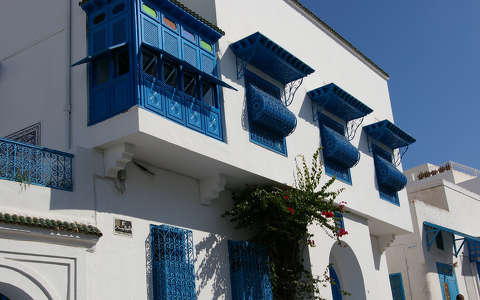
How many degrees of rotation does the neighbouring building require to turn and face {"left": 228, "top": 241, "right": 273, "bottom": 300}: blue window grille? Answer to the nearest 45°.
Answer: approximately 45° to its right

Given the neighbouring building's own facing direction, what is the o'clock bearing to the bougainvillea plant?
The bougainvillea plant is roughly at 2 o'clock from the neighbouring building.

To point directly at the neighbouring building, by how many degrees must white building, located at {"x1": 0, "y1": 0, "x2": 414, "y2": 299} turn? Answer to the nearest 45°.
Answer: approximately 90° to its left

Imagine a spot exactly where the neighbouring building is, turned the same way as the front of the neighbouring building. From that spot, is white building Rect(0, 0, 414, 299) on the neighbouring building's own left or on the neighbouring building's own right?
on the neighbouring building's own right

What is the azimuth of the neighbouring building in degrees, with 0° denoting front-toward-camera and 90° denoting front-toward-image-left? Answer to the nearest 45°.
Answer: approximately 315°

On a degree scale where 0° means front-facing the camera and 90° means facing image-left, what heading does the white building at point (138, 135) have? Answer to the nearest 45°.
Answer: approximately 315°

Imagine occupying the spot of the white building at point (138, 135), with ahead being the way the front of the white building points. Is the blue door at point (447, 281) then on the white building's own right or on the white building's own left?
on the white building's own left
